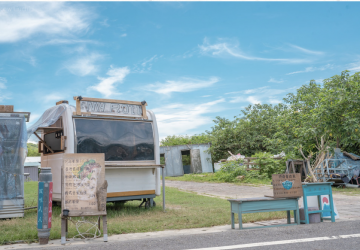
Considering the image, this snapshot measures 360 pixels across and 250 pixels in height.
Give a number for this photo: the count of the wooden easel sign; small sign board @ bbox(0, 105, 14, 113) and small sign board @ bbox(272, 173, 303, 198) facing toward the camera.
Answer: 3

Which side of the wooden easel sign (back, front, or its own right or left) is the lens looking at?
front

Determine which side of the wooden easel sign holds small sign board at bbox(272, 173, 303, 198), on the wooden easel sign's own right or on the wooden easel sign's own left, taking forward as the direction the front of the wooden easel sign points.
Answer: on the wooden easel sign's own left

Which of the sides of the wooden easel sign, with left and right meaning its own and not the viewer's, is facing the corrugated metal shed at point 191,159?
back

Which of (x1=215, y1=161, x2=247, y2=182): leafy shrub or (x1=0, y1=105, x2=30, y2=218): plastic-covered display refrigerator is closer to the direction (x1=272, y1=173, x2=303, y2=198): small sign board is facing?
the plastic-covered display refrigerator

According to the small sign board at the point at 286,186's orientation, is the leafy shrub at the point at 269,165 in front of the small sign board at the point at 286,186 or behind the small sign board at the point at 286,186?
behind

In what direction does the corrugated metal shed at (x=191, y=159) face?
toward the camera

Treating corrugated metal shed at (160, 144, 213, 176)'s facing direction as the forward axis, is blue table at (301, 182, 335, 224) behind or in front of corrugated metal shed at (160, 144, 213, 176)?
in front

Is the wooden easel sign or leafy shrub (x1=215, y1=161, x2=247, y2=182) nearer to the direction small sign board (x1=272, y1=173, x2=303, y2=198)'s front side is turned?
the wooden easel sign

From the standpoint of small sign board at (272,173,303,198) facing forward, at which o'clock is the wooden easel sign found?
The wooden easel sign is roughly at 2 o'clock from the small sign board.

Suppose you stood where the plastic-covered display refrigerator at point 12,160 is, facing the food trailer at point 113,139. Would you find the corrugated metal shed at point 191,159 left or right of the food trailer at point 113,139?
left

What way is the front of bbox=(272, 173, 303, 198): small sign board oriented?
toward the camera
